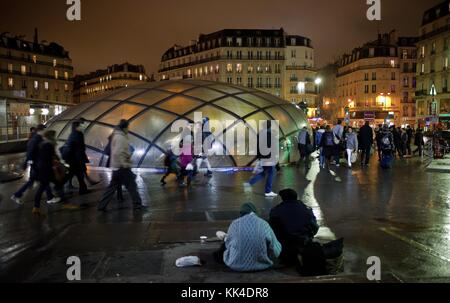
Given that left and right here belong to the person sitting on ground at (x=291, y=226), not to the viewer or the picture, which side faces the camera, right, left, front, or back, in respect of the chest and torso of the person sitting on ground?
back

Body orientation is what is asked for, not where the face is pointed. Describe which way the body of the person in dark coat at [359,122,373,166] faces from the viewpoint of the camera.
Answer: away from the camera

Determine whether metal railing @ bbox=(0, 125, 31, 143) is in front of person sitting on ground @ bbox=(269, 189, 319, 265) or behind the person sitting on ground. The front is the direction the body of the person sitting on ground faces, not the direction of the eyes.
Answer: in front

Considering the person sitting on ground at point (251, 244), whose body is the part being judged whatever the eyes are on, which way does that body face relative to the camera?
away from the camera

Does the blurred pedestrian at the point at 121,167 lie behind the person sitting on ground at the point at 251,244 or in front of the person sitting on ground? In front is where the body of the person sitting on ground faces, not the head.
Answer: in front
